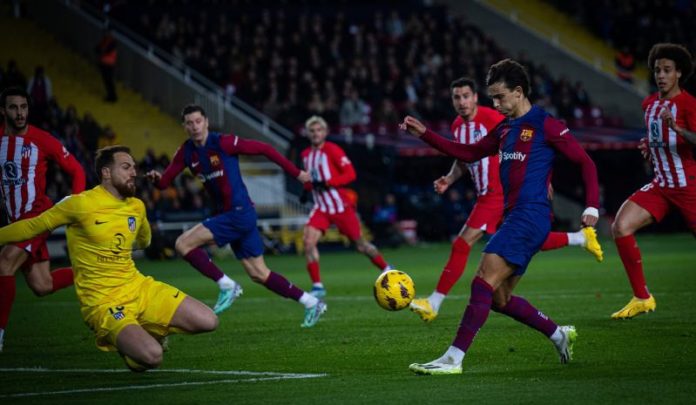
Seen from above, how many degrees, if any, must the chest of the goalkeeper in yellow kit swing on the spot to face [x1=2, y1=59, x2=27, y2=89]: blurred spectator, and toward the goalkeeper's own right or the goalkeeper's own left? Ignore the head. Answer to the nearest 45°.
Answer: approximately 135° to the goalkeeper's own left

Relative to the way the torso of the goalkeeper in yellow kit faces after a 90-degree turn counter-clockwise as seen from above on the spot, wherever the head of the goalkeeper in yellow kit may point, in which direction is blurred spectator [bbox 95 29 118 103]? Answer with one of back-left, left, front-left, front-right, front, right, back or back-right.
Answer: front-left

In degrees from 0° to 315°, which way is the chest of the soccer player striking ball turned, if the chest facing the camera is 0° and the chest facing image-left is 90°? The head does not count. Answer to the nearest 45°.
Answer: approximately 45°

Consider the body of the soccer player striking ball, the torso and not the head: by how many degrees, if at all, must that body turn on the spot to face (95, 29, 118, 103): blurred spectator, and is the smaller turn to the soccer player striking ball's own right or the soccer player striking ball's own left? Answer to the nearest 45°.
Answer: approximately 90° to the soccer player striking ball's own right

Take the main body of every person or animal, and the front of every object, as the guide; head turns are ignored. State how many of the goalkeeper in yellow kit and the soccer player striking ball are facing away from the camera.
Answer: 0

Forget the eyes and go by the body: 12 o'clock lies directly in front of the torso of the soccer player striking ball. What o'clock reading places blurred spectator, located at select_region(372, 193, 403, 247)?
The blurred spectator is roughly at 4 o'clock from the soccer player striking ball.

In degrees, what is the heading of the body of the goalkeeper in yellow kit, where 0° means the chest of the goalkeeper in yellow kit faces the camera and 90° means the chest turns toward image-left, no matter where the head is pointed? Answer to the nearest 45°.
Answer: approximately 315°

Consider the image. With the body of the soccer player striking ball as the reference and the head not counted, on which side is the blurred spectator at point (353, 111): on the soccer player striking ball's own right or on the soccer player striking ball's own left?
on the soccer player striking ball's own right

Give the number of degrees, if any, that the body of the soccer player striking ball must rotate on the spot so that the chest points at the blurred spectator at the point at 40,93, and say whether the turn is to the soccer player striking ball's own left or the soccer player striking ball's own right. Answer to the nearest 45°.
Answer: approximately 90° to the soccer player striking ball's own right

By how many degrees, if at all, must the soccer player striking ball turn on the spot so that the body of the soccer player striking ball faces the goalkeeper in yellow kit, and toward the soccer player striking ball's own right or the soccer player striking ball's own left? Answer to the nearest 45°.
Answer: approximately 45° to the soccer player striking ball's own right

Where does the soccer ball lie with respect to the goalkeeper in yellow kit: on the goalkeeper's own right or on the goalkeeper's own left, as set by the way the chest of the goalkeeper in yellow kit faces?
on the goalkeeper's own left

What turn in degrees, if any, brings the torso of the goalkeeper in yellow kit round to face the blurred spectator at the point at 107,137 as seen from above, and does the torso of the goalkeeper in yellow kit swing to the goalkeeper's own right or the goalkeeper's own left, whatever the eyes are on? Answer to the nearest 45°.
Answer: approximately 135° to the goalkeeper's own left
